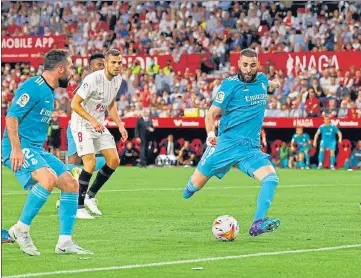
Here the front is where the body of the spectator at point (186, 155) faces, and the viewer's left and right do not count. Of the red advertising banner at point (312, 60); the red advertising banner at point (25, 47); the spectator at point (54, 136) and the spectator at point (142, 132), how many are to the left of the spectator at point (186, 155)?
1

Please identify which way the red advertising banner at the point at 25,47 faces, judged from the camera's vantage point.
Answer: facing the viewer

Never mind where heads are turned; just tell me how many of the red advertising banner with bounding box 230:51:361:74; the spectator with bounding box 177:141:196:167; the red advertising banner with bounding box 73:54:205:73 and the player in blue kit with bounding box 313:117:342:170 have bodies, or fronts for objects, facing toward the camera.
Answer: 4

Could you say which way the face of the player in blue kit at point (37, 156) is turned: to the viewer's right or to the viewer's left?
to the viewer's right

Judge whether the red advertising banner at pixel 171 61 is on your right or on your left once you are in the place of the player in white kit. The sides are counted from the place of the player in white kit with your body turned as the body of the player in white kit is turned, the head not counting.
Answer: on your left

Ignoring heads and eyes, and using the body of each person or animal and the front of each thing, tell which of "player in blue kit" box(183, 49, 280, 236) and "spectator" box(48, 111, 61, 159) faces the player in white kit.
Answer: the spectator

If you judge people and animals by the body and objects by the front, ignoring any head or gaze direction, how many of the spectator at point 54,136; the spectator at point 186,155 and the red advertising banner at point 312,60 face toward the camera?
3

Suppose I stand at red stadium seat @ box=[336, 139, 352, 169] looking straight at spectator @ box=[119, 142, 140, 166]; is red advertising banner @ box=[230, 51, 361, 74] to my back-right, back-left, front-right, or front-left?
front-right

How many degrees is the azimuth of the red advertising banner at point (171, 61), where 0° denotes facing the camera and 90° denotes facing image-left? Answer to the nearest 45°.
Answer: approximately 0°

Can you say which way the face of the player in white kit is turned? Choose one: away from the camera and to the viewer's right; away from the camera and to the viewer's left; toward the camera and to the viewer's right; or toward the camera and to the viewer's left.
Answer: toward the camera and to the viewer's right

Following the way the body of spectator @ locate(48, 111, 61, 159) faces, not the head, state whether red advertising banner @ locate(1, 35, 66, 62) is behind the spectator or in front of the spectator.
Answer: behind

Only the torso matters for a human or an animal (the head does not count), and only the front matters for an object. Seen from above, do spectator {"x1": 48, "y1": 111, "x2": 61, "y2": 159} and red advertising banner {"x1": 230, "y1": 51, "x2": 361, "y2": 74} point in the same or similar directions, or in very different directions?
same or similar directions

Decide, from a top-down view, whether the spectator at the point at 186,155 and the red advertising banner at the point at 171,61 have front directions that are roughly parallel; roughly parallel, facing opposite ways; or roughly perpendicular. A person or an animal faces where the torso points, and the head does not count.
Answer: roughly parallel

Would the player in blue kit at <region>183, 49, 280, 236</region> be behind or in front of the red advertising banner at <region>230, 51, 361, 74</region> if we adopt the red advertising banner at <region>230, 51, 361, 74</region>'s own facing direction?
in front

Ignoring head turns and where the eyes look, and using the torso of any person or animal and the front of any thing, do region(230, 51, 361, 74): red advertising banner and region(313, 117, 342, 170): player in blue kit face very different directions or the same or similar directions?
same or similar directions
